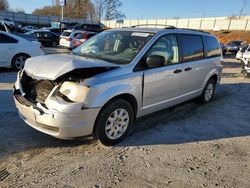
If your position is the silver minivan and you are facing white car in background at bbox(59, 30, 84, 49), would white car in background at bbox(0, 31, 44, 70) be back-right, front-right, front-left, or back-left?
front-left

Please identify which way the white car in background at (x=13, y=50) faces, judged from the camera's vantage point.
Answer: facing to the left of the viewer

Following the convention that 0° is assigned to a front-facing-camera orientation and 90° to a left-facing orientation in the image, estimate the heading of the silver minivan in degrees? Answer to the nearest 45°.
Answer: approximately 45°

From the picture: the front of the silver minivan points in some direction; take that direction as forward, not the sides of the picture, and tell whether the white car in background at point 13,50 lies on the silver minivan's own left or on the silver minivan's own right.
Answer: on the silver minivan's own right

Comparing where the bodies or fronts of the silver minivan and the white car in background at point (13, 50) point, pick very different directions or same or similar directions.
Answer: same or similar directions

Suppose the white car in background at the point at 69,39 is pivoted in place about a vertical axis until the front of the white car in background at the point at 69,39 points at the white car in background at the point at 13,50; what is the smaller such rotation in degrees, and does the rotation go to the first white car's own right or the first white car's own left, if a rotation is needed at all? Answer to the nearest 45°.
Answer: approximately 135° to the first white car's own right

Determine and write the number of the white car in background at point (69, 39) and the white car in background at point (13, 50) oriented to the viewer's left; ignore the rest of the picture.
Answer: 1

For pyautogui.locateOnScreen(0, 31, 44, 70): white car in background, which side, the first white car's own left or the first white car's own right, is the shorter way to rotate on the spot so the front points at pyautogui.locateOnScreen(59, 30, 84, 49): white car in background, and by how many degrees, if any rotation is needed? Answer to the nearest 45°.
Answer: approximately 90° to the first white car's own right
